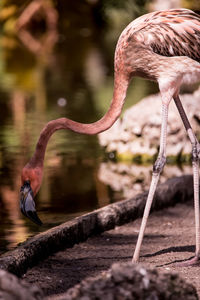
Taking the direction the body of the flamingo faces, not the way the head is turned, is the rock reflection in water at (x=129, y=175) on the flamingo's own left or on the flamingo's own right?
on the flamingo's own right

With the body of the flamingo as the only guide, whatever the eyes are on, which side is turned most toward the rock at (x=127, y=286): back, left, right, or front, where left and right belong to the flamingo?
left

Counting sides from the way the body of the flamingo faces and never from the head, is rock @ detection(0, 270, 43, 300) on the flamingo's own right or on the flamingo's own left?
on the flamingo's own left

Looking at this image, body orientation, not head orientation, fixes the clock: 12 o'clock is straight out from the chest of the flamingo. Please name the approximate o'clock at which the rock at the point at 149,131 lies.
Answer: The rock is roughly at 3 o'clock from the flamingo.

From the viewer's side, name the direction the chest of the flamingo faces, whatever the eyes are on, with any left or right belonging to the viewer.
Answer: facing to the left of the viewer

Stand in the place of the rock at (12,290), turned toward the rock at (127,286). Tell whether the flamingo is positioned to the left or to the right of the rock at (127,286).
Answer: left
